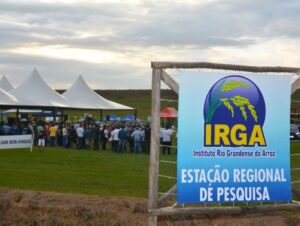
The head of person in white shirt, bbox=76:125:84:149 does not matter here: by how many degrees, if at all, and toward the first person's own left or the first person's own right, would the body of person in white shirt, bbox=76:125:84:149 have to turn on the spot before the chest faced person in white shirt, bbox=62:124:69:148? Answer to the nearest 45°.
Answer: approximately 45° to the first person's own left

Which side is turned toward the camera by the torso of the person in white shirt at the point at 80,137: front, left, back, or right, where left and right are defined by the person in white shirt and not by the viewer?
back

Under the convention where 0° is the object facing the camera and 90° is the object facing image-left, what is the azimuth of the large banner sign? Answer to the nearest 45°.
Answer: approximately 0°

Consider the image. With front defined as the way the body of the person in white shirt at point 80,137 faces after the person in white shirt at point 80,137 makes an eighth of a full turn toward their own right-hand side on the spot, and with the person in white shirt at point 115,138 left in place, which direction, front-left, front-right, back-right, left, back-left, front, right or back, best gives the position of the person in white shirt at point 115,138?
right

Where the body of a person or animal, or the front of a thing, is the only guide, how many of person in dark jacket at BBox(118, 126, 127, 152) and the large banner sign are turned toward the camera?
1

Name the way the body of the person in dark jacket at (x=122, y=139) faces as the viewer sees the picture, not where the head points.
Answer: away from the camera

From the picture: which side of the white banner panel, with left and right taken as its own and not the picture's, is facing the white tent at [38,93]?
back

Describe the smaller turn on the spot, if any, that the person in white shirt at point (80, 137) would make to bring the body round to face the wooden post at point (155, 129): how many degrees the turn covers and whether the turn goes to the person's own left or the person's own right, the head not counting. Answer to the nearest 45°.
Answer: approximately 180°
